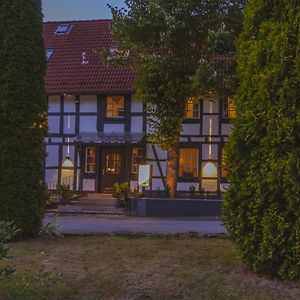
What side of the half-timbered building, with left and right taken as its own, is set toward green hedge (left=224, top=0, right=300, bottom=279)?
front

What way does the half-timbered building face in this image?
toward the camera

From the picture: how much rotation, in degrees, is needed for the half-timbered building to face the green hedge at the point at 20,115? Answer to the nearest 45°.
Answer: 0° — it already faces it
